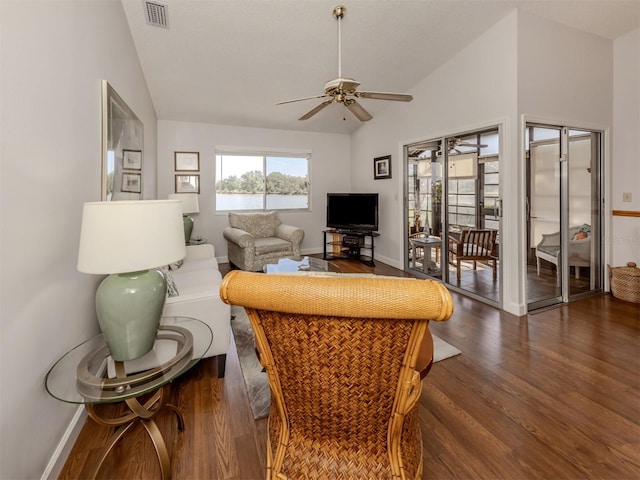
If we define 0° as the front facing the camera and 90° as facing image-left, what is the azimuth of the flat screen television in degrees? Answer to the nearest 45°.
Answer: approximately 45°

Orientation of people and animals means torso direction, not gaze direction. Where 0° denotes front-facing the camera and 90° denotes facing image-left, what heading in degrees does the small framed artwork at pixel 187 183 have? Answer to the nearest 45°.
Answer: approximately 0°

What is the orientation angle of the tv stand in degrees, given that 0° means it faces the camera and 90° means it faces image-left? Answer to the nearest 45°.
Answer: approximately 45°

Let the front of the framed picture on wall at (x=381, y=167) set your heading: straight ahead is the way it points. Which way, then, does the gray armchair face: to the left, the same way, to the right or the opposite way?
to the left

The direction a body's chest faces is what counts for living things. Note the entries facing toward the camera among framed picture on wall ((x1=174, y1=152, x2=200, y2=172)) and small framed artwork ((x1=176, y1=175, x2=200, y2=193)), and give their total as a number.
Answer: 2

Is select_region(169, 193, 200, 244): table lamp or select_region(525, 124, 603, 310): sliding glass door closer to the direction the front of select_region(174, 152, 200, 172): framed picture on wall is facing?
the table lamp

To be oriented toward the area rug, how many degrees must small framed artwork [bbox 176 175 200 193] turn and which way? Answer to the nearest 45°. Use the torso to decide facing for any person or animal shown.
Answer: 0° — it already faces it

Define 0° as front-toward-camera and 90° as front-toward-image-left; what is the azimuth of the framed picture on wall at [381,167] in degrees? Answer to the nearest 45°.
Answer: approximately 45°
